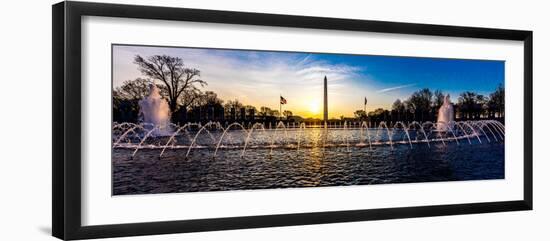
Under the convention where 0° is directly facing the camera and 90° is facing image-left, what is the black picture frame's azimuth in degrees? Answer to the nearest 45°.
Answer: approximately 315°
